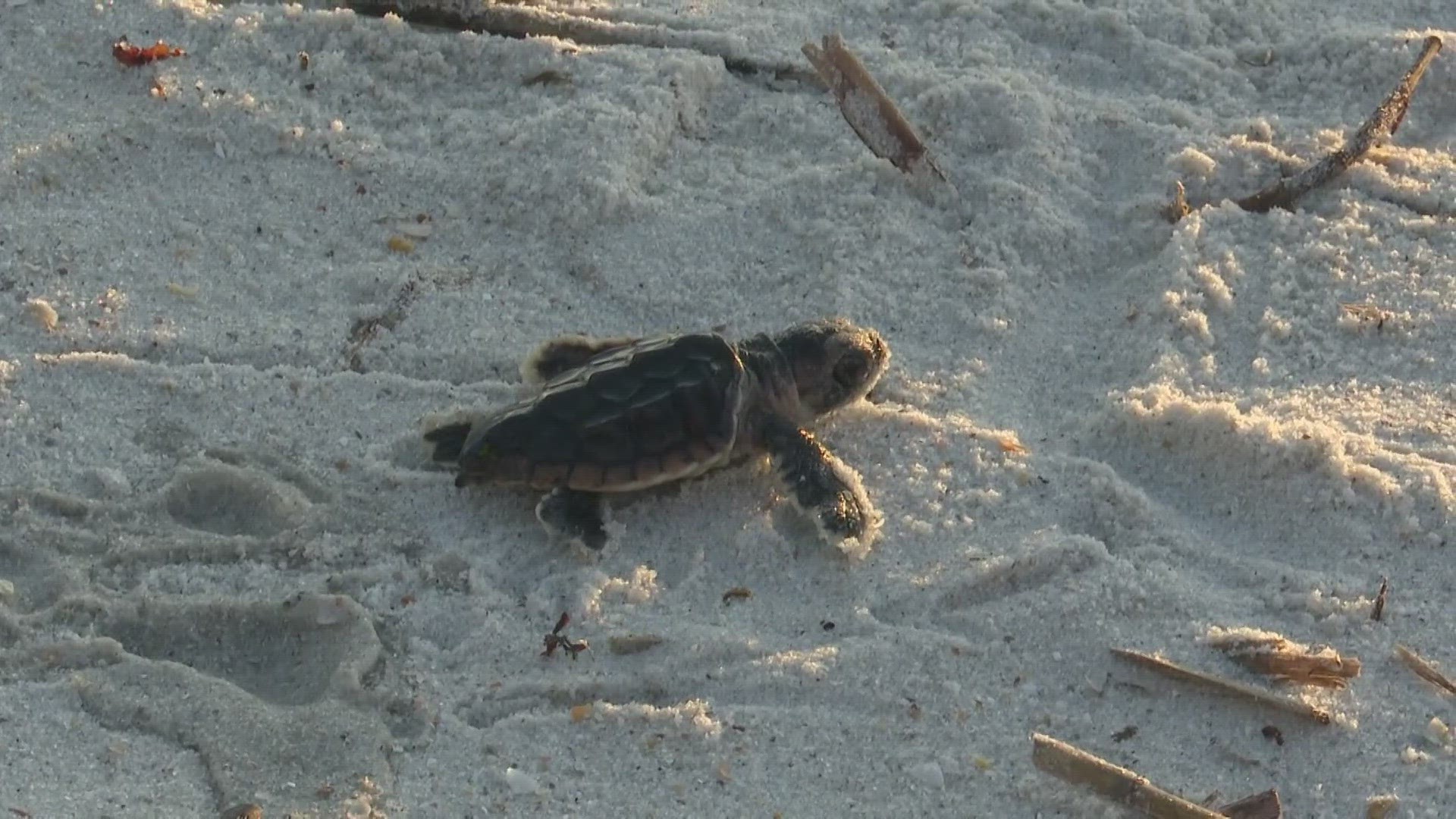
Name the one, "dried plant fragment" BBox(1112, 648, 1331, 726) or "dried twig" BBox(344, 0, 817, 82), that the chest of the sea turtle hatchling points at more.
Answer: the dried plant fragment

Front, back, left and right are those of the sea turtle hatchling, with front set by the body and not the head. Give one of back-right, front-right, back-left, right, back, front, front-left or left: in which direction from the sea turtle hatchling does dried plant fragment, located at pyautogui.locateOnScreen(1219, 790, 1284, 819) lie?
front-right

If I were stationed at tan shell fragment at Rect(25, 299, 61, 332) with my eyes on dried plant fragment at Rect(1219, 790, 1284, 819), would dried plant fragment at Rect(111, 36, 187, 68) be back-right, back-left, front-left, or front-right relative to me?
back-left

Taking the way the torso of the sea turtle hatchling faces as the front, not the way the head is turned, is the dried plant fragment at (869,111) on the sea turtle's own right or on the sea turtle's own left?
on the sea turtle's own left

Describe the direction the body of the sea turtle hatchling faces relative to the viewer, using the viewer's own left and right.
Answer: facing to the right of the viewer

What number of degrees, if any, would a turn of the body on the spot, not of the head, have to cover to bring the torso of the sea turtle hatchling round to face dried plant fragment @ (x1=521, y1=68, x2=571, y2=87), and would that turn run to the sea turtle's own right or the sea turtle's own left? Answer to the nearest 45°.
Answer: approximately 90° to the sea turtle's own left

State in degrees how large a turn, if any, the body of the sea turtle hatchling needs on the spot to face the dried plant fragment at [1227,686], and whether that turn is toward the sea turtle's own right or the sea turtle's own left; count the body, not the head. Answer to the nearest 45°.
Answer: approximately 45° to the sea turtle's own right

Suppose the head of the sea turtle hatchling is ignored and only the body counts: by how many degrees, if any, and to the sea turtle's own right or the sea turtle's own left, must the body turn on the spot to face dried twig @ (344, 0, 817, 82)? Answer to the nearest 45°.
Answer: approximately 90° to the sea turtle's own left

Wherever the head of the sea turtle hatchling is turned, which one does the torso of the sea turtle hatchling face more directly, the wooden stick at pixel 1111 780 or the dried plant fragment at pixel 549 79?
the wooden stick

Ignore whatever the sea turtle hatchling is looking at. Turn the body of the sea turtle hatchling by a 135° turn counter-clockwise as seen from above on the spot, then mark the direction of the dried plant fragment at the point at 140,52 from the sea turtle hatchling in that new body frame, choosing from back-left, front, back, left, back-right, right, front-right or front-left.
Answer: front

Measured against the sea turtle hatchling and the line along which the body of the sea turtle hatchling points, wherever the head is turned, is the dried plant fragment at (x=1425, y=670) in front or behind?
in front

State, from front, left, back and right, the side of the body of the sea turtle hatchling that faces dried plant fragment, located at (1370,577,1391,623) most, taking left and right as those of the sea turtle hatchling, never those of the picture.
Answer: front
